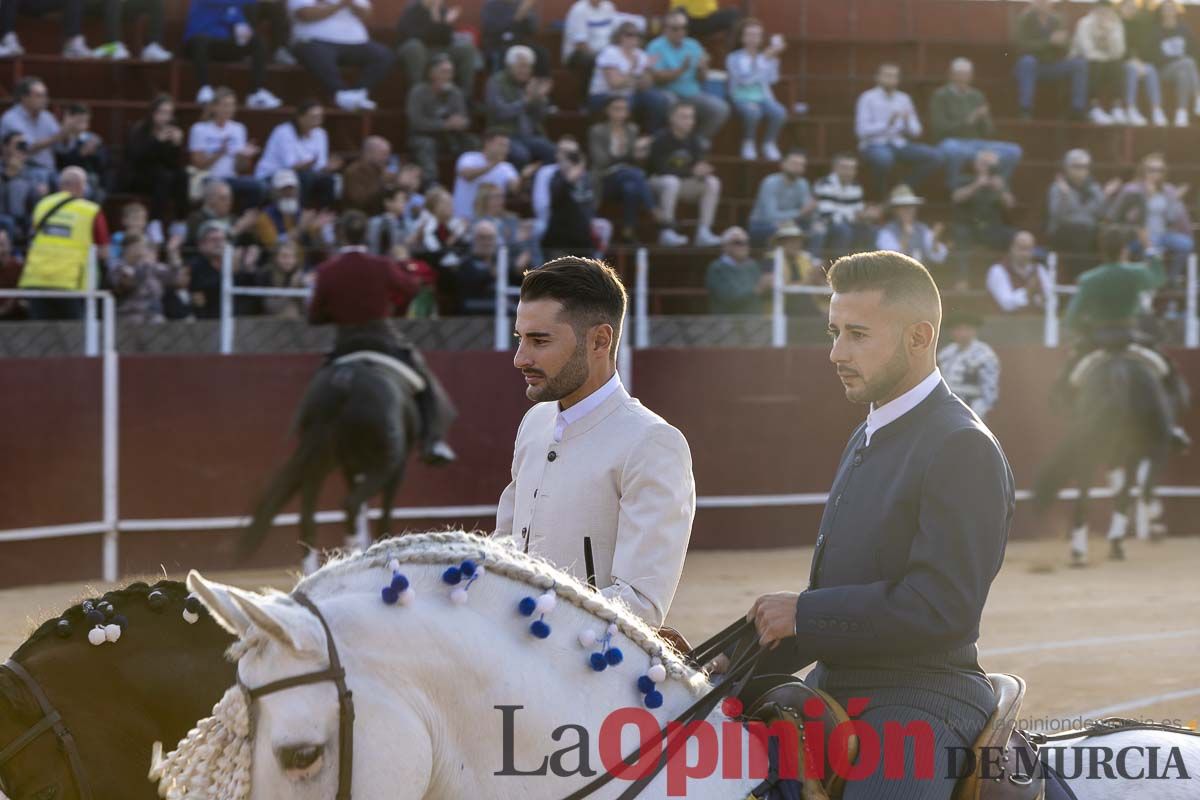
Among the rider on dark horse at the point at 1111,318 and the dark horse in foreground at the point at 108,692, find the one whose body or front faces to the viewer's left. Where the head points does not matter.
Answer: the dark horse in foreground

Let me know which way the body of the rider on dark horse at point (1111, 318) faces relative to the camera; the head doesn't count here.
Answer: away from the camera

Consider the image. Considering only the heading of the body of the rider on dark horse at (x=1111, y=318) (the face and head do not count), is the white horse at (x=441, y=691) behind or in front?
behind

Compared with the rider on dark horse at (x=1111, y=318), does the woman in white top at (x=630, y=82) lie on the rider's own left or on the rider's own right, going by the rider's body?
on the rider's own left

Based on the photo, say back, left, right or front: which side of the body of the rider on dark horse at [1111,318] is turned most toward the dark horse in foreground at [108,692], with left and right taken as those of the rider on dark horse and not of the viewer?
back

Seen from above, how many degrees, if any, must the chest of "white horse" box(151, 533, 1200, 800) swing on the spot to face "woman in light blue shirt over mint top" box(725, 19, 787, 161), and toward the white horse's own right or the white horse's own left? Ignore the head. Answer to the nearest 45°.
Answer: approximately 90° to the white horse's own right

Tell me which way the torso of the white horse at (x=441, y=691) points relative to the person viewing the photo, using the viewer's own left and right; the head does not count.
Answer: facing to the left of the viewer

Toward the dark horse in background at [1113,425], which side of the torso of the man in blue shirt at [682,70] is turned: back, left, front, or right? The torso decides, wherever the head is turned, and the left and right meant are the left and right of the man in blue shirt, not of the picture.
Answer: front

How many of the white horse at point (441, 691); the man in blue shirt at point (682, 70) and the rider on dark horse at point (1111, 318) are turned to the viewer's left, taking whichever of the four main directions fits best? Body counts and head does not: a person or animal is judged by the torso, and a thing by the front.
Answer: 1

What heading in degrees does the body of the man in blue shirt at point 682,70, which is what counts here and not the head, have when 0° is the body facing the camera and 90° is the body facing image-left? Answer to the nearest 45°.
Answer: approximately 315°

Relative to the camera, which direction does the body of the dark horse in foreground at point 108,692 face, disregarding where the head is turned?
to the viewer's left

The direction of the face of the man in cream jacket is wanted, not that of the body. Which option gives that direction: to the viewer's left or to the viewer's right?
to the viewer's left
